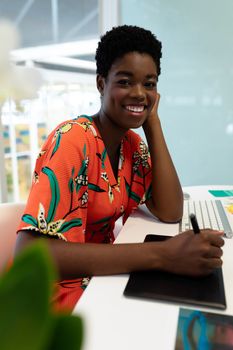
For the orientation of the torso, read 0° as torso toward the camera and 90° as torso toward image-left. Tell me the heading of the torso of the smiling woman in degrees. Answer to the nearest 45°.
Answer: approximately 315°

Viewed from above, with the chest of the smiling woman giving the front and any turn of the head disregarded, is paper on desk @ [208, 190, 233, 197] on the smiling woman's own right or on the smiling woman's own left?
on the smiling woman's own left

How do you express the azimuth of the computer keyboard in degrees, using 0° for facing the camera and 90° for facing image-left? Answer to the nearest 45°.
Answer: approximately 90°
